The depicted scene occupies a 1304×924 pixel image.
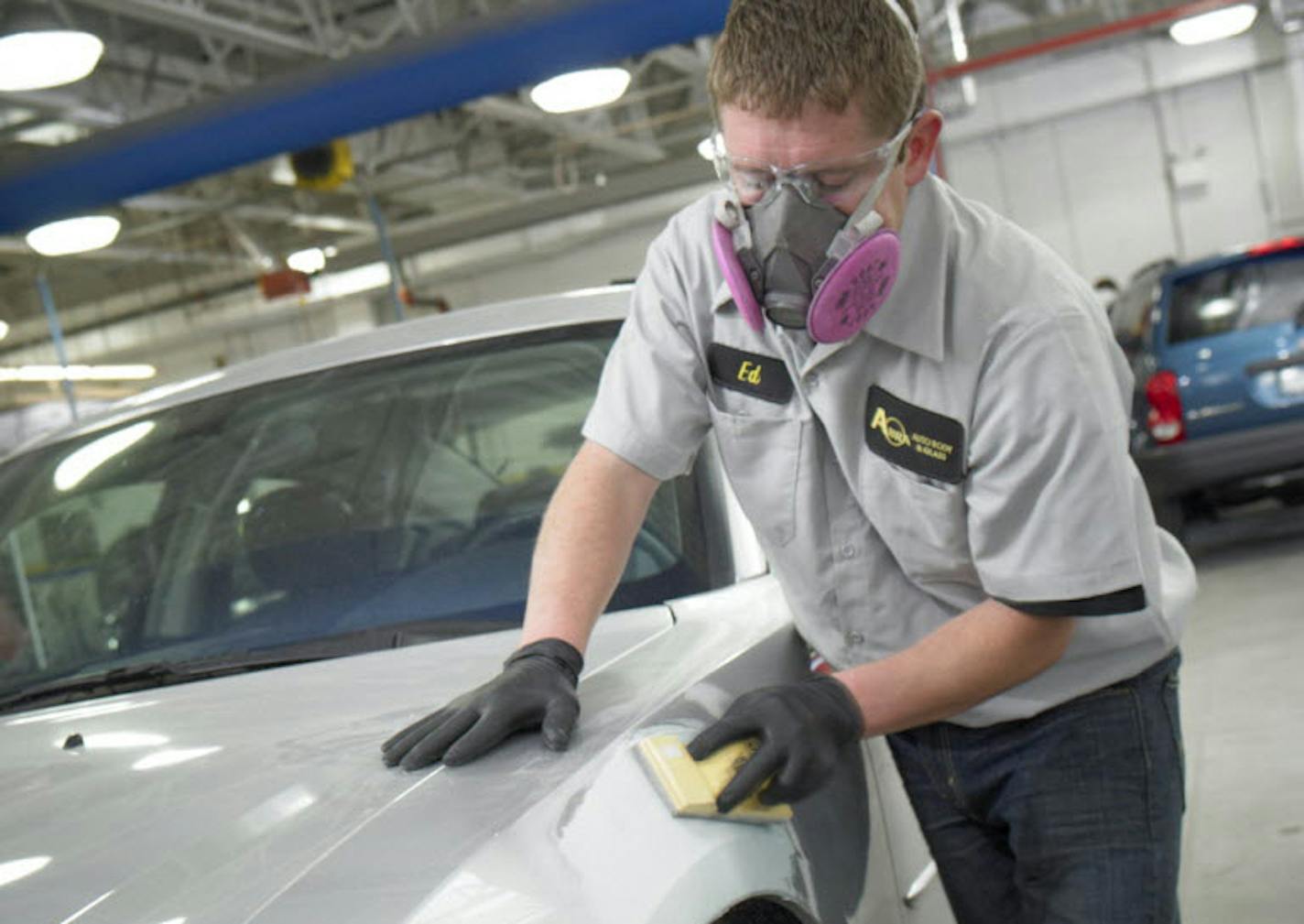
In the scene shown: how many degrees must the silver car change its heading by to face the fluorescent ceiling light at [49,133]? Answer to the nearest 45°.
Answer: approximately 135° to its right

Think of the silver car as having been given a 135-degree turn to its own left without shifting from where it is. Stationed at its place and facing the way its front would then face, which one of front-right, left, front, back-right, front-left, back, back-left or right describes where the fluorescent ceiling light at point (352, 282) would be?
left

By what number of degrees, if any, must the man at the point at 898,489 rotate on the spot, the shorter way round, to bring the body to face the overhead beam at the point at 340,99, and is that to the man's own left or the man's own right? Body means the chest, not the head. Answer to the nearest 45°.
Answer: approximately 135° to the man's own right

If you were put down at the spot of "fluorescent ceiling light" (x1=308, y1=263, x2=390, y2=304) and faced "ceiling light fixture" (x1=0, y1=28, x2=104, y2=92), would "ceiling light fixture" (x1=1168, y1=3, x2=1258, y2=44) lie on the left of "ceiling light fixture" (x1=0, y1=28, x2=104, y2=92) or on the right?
left

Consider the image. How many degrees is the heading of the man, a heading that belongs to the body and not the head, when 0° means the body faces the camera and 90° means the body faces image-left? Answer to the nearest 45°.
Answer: approximately 45°

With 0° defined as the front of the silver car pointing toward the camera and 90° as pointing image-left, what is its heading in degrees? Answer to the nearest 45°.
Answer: approximately 45°

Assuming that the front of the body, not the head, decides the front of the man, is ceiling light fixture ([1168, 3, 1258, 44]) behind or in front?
behind

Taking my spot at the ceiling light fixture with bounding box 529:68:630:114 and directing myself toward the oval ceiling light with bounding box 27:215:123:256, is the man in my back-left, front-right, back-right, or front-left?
back-left

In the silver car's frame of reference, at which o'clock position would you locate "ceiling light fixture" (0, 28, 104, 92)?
The ceiling light fixture is roughly at 4 o'clock from the silver car.

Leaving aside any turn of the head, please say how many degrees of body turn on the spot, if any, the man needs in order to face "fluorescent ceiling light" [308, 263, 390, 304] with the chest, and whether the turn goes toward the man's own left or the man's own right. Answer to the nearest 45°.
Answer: approximately 135° to the man's own right

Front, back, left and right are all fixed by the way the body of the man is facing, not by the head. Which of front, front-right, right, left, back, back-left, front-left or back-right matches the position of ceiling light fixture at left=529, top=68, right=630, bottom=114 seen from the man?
back-right
